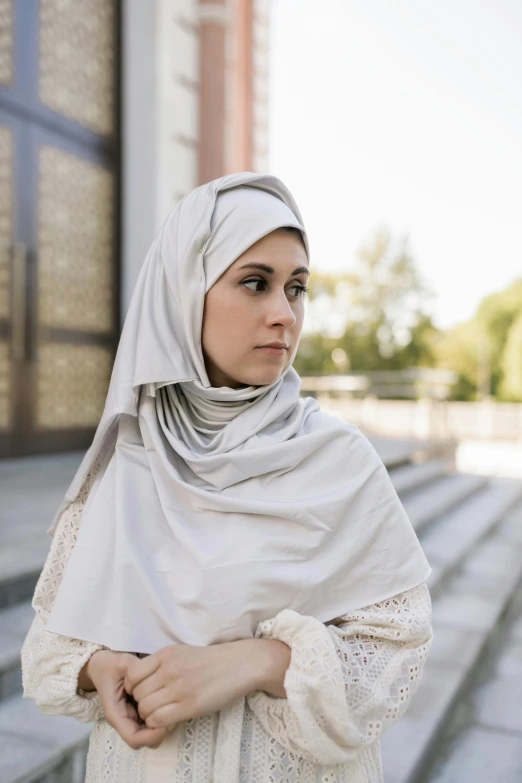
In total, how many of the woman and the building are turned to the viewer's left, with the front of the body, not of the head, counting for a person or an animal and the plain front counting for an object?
0

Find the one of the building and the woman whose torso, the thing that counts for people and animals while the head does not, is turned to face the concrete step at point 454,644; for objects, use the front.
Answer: the building

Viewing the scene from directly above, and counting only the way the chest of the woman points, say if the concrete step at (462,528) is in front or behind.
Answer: behind

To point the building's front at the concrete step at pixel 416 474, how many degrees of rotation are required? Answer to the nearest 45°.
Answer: approximately 45° to its left

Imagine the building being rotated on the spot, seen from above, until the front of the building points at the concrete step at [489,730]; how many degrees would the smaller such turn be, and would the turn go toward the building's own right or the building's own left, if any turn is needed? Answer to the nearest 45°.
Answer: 0° — it already faces it

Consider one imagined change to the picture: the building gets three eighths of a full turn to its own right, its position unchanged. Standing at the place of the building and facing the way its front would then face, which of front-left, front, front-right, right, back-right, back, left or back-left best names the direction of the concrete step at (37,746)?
left

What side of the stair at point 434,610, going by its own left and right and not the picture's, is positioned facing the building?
back

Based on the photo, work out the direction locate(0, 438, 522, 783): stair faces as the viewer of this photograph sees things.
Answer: facing the viewer and to the right of the viewer

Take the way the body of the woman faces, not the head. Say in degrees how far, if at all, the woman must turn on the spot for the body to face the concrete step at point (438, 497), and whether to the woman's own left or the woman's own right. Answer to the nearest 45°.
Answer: approximately 180°

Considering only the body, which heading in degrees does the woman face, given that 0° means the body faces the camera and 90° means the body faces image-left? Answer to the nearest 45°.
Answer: approximately 0°

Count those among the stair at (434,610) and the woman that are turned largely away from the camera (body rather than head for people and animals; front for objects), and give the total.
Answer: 0

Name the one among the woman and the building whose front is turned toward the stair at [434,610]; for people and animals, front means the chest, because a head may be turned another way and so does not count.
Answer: the building
